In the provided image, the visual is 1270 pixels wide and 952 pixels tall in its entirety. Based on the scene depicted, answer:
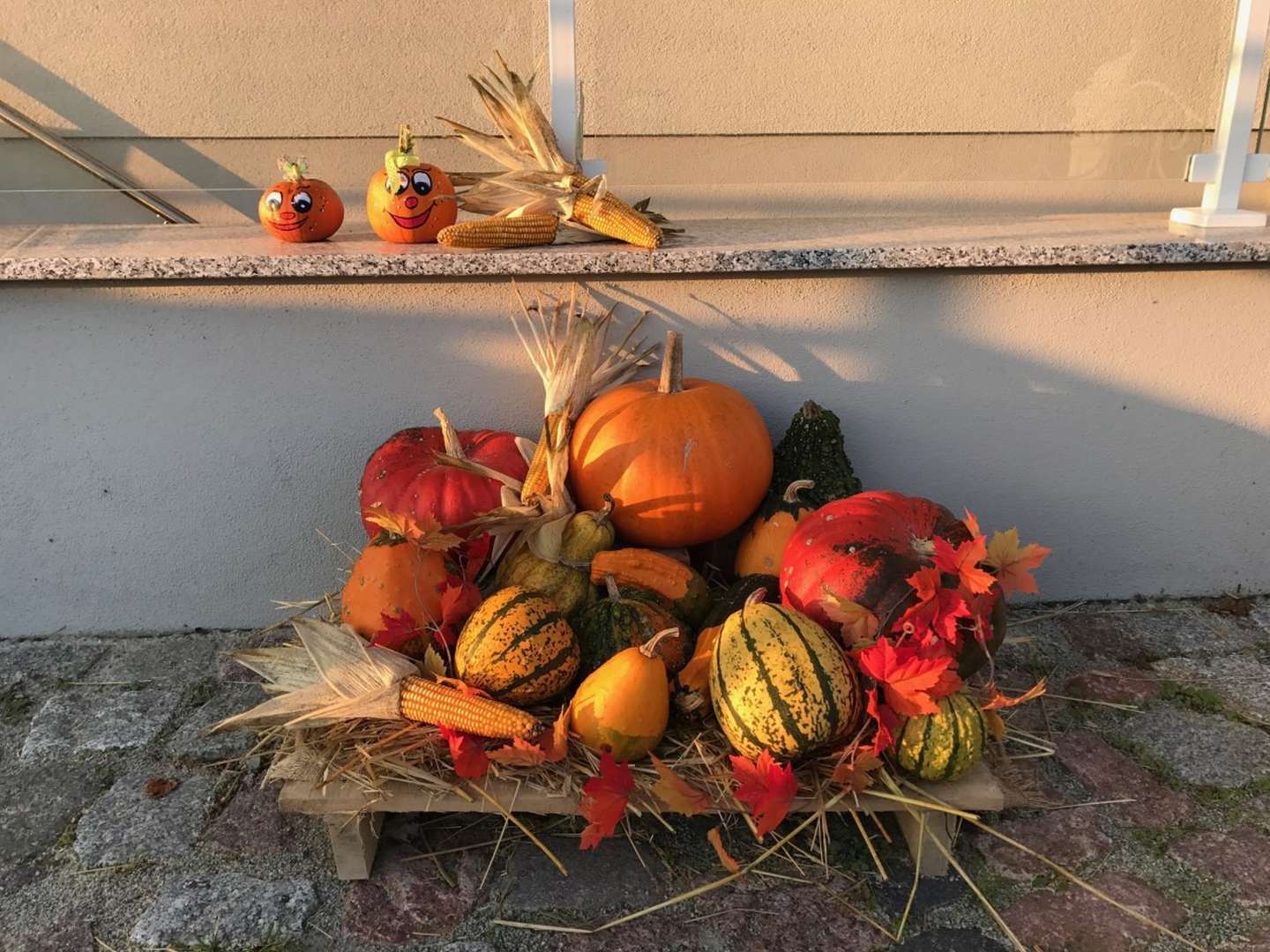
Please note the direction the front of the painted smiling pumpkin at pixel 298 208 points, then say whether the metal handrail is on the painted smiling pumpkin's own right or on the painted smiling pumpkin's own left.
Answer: on the painted smiling pumpkin's own right

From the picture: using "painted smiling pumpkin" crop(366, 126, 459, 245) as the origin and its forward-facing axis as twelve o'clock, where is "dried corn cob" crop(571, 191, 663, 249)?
The dried corn cob is roughly at 10 o'clock from the painted smiling pumpkin.

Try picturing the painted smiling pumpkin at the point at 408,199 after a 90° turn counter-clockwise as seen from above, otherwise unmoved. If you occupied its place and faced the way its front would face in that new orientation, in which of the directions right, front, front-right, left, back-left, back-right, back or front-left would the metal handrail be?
back-left

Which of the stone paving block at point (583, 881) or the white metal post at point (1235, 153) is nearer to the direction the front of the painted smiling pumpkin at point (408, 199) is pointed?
the stone paving block

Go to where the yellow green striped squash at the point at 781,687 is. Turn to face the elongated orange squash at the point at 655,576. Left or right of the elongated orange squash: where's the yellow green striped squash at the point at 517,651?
left

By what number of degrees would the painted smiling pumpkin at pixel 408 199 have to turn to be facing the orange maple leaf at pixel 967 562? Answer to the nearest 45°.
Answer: approximately 45° to its left

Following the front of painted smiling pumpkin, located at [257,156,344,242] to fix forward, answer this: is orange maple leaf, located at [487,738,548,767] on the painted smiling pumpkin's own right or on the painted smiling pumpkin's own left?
on the painted smiling pumpkin's own left

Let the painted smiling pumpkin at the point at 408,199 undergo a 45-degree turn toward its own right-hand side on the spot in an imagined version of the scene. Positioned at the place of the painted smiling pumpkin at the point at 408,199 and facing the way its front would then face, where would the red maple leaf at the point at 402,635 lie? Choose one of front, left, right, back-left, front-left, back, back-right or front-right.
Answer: front-left

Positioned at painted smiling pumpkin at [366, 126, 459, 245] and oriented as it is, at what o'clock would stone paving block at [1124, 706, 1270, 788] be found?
The stone paving block is roughly at 10 o'clock from the painted smiling pumpkin.

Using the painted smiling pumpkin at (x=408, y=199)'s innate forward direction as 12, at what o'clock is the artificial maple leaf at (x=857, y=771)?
The artificial maple leaf is roughly at 11 o'clock from the painted smiling pumpkin.

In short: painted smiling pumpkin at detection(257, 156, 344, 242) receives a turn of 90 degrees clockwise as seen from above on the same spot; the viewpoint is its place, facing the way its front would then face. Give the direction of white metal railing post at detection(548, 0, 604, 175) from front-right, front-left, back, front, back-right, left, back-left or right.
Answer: back-right

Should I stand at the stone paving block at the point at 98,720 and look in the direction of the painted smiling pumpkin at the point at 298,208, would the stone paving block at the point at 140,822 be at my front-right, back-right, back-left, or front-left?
back-right

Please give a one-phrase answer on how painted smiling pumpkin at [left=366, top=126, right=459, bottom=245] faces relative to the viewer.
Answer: facing the viewer

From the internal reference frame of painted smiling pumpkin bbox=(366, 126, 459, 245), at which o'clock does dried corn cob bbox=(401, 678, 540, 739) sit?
The dried corn cob is roughly at 12 o'clock from the painted smiling pumpkin.

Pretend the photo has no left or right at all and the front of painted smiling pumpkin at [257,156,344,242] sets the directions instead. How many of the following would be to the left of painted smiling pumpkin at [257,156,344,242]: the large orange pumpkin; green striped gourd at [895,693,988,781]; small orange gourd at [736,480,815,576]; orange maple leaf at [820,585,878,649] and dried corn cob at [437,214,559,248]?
5

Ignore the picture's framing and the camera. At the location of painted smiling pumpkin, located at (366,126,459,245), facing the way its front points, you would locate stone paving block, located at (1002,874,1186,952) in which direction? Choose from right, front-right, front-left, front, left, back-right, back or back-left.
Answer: front-left

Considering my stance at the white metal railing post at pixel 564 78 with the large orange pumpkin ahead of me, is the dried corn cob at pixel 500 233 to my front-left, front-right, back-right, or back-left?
front-right

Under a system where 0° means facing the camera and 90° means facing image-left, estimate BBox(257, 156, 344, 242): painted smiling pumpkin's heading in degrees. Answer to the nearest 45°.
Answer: approximately 45°
